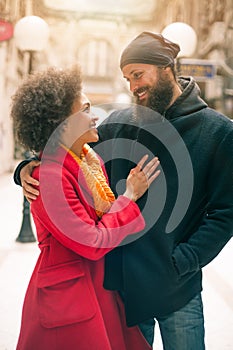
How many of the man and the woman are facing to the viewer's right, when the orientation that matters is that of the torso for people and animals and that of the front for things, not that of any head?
1

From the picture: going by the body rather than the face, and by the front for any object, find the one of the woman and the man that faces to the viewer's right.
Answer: the woman

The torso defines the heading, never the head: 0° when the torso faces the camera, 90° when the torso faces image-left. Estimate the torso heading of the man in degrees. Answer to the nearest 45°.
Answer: approximately 45°

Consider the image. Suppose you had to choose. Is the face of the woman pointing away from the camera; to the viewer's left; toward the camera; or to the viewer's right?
to the viewer's right

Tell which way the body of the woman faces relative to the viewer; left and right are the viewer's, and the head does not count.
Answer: facing to the right of the viewer
